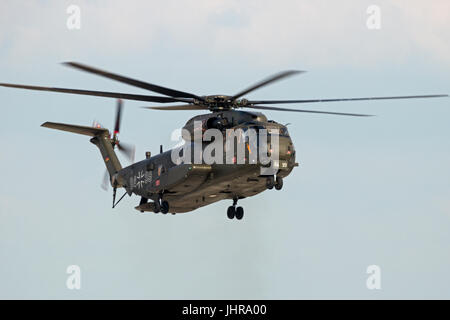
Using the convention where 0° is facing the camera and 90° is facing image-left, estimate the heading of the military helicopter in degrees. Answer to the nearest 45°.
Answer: approximately 315°
